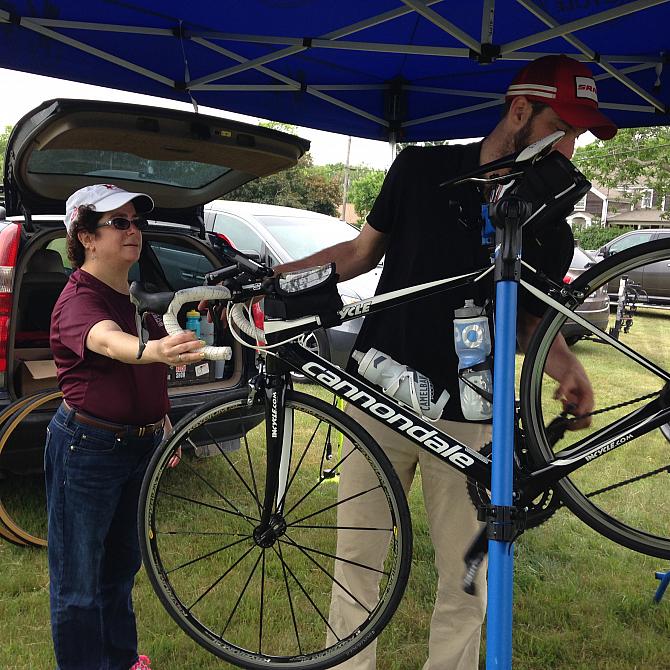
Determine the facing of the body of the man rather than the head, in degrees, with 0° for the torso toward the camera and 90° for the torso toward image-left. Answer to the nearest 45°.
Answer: approximately 315°

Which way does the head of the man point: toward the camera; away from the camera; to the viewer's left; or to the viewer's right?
to the viewer's right

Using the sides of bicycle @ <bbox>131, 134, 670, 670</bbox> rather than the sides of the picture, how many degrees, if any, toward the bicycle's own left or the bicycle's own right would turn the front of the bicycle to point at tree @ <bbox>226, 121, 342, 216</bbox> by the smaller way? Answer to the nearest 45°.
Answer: approximately 90° to the bicycle's own right

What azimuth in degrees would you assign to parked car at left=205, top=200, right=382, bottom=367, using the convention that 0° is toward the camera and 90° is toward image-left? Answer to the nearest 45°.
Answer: approximately 315°

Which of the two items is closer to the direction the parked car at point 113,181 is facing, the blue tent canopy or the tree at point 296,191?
the tree

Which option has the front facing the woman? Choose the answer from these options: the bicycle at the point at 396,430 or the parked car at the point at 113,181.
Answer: the bicycle

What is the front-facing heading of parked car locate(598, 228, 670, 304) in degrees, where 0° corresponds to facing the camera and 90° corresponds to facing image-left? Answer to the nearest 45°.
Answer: approximately 90°

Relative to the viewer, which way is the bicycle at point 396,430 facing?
to the viewer's left

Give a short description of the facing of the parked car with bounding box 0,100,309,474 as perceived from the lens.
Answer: facing away from the viewer and to the left of the viewer
